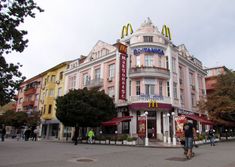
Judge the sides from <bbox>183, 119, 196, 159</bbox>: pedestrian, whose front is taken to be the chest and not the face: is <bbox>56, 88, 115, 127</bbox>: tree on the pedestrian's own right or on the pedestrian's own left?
on the pedestrian's own left

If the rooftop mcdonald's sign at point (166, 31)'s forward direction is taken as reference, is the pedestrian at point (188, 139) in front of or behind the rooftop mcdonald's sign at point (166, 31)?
in front

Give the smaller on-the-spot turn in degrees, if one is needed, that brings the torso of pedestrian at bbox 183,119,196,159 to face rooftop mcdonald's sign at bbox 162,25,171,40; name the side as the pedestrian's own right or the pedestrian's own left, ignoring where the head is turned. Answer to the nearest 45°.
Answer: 0° — they already face it

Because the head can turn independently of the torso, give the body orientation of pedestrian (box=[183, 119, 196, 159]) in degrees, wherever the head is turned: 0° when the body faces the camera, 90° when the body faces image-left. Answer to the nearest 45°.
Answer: approximately 180°

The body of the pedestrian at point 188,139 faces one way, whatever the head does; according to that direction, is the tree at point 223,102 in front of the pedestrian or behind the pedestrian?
in front

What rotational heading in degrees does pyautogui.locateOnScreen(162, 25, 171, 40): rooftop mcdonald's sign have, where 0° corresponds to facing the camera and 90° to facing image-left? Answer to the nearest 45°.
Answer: approximately 315°

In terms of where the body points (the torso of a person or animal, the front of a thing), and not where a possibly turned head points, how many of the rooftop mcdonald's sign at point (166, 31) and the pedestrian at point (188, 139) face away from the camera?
1

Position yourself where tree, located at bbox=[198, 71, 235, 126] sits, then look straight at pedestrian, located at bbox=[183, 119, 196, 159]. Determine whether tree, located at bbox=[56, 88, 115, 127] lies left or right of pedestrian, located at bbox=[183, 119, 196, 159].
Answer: right
